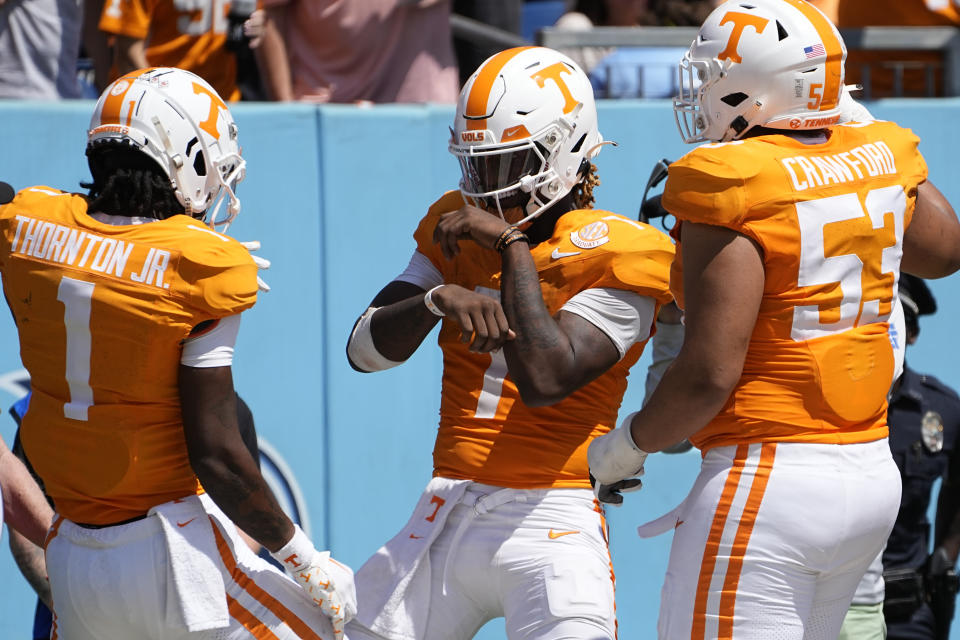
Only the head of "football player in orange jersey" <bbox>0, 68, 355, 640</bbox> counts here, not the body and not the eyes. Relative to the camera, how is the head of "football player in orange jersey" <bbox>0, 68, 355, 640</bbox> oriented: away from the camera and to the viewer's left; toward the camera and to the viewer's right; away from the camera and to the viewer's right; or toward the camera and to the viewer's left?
away from the camera and to the viewer's right

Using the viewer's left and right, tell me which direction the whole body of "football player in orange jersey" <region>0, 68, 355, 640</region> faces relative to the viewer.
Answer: facing away from the viewer and to the right of the viewer

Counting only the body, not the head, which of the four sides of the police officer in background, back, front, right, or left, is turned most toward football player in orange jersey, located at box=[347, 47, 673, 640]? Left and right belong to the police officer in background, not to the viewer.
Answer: front

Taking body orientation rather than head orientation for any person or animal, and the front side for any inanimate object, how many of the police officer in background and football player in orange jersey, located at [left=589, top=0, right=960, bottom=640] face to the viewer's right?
0

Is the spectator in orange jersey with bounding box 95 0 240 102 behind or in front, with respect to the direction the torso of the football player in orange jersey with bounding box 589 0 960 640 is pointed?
in front

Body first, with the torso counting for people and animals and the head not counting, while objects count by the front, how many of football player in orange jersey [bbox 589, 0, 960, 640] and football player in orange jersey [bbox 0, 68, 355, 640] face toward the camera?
0

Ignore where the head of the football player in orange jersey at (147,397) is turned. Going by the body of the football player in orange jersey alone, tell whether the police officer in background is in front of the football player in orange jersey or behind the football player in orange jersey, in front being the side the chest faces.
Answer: in front

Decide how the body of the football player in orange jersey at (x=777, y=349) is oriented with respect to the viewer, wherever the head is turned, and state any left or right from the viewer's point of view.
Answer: facing away from the viewer and to the left of the viewer

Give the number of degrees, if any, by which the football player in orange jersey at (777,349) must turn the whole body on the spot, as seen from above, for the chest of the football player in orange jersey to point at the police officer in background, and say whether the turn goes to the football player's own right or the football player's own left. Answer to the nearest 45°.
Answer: approximately 45° to the football player's own right
